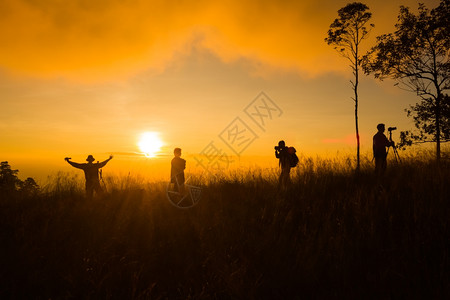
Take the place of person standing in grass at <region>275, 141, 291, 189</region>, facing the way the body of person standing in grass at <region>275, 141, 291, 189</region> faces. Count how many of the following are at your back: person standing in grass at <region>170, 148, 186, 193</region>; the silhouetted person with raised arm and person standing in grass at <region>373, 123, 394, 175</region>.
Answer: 1

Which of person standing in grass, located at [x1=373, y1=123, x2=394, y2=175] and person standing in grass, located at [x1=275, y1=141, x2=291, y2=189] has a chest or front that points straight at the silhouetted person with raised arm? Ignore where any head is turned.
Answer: person standing in grass, located at [x1=275, y1=141, x2=291, y2=189]

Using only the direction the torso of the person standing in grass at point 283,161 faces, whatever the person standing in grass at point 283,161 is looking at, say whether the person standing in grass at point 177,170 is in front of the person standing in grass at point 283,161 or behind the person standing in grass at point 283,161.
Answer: in front

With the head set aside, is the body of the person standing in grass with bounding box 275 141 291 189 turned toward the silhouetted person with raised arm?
yes

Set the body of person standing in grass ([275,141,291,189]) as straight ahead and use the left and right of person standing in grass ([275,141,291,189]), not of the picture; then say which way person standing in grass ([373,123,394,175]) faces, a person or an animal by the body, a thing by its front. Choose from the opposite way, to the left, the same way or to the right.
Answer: the opposite way

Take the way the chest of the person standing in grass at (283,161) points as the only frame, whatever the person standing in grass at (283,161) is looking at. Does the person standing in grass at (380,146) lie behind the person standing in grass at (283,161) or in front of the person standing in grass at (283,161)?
behind

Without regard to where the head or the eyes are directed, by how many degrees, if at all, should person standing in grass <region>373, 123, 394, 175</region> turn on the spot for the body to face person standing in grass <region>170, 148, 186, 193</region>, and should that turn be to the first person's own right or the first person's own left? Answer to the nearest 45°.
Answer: approximately 135° to the first person's own right

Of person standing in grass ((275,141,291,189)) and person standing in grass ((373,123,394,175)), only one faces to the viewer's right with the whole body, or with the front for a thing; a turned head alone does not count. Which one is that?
person standing in grass ((373,123,394,175))

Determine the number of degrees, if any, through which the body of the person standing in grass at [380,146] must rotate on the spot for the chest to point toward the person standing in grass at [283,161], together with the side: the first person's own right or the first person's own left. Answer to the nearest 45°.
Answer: approximately 135° to the first person's own right

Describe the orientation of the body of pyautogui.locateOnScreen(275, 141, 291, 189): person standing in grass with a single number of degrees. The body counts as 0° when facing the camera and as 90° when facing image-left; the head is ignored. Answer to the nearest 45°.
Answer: approximately 90°

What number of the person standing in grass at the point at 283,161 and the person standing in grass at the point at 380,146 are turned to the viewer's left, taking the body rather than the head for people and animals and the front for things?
1

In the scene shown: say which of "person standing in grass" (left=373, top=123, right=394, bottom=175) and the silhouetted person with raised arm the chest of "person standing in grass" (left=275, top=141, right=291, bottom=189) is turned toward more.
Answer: the silhouetted person with raised arm

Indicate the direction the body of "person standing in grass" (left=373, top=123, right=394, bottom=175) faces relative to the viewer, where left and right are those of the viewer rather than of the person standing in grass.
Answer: facing to the right of the viewer
